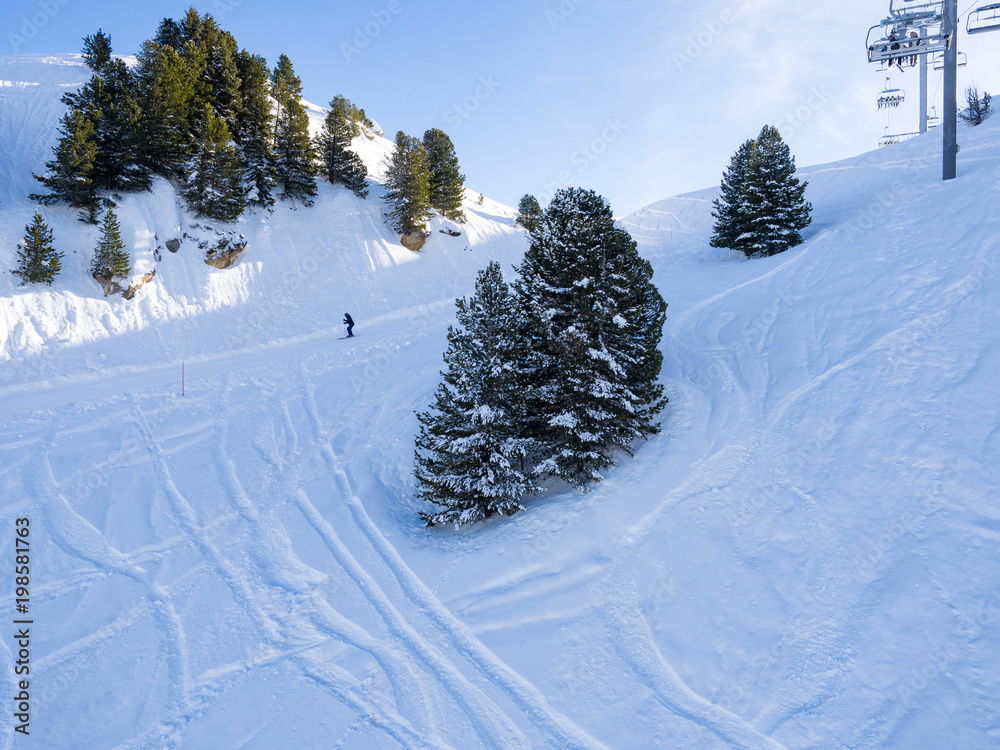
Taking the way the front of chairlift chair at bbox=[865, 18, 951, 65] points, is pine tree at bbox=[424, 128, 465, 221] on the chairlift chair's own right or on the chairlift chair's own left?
on the chairlift chair's own left

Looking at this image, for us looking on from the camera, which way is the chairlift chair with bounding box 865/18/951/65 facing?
facing away from the viewer

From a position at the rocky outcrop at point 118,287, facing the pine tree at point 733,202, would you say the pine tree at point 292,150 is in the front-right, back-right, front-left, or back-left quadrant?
front-left

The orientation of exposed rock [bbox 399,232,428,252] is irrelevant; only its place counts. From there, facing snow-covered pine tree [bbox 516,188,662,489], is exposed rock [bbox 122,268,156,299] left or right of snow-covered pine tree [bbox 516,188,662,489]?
right

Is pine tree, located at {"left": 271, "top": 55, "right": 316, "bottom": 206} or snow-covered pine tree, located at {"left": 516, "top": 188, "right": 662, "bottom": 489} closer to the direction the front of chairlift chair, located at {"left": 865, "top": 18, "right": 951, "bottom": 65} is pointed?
the pine tree
